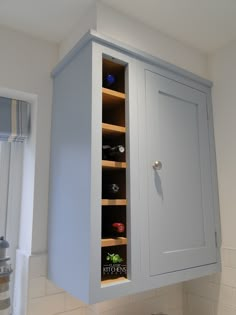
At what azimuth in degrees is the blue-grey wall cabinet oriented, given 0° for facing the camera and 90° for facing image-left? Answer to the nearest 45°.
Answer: approximately 315°
